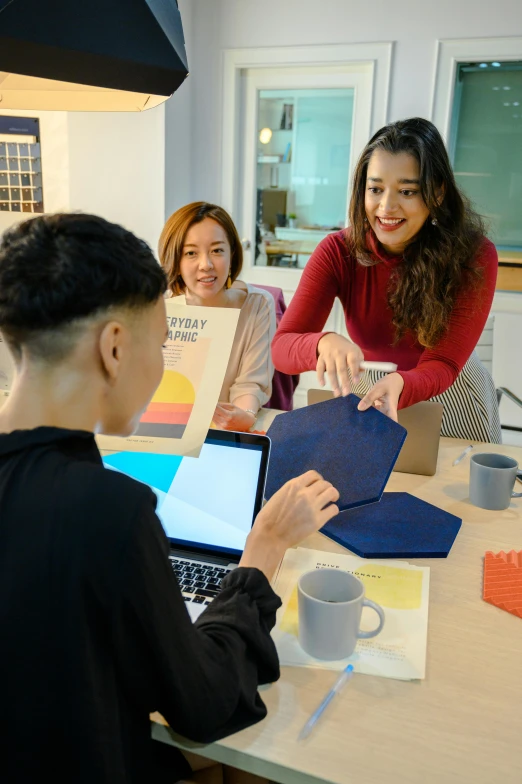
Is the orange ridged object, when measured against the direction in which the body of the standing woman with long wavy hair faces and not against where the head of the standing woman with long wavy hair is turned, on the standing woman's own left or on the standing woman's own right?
on the standing woman's own left

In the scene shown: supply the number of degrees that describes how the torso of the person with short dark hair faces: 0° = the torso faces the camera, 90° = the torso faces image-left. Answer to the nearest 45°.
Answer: approximately 225°

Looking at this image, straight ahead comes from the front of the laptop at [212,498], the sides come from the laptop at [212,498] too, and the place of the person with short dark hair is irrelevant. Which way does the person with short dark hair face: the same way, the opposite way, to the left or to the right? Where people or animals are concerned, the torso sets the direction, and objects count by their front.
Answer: the opposite way

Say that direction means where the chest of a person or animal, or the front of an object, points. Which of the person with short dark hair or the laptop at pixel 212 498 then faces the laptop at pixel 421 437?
the person with short dark hair

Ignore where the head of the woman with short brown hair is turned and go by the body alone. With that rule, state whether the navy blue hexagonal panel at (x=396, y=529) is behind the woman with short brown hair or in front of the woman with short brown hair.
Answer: in front

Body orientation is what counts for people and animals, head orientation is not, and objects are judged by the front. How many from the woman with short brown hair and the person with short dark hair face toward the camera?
1
